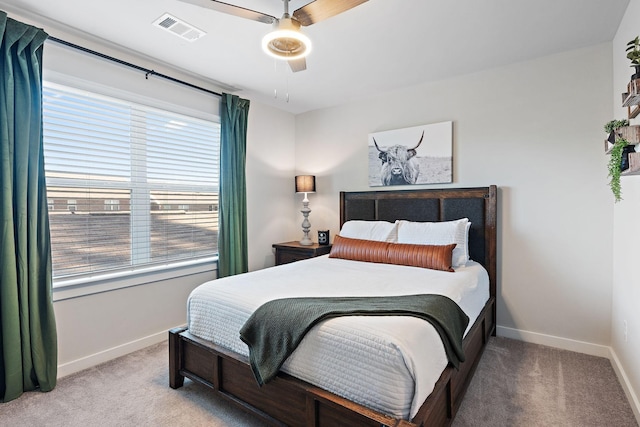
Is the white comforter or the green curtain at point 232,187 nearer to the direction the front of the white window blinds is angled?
the white comforter

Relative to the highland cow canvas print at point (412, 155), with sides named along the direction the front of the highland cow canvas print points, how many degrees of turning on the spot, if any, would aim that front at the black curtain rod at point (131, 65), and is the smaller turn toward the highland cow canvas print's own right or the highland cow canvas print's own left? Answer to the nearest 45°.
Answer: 0° — it already faces it

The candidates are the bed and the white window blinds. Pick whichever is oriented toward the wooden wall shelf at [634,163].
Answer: the white window blinds

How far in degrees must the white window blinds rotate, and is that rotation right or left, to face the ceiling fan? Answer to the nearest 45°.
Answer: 0° — it already faces it

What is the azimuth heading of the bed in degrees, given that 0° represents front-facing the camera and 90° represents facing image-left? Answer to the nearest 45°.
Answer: approximately 45°

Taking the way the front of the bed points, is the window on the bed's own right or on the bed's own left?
on the bed's own right

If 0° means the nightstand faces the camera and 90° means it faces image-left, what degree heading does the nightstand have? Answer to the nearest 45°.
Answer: approximately 45°

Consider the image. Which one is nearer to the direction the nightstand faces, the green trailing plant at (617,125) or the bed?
the bed

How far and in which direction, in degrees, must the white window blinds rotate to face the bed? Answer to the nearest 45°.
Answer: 0° — it already faces it

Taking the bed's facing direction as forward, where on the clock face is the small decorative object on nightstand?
The small decorative object on nightstand is roughly at 4 o'clock from the bed.
